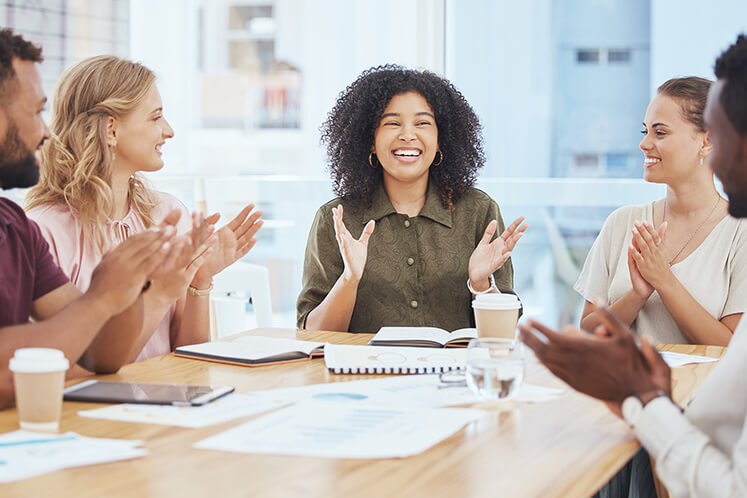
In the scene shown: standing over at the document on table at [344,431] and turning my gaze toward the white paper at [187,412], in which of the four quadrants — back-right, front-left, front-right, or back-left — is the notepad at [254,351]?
front-right

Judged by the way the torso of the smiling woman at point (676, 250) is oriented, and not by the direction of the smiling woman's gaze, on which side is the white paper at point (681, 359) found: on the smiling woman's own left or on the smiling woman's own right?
on the smiling woman's own left

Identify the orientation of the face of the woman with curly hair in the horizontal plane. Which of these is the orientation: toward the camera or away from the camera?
toward the camera

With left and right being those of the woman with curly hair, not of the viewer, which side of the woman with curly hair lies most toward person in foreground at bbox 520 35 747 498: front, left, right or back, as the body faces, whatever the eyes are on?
front

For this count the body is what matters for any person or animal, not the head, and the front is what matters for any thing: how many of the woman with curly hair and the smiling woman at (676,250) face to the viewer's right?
0

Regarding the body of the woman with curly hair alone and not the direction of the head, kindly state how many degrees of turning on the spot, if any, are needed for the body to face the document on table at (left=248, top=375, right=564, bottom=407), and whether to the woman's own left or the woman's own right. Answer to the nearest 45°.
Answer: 0° — they already face it

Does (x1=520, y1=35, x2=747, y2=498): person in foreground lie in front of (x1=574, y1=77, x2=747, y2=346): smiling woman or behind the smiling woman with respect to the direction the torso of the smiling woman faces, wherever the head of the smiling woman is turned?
in front

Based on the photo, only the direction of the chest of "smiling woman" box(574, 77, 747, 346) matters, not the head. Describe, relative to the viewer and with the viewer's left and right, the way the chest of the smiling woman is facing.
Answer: facing the viewer and to the left of the viewer

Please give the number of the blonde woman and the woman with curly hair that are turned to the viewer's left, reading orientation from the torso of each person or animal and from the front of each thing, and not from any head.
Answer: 0

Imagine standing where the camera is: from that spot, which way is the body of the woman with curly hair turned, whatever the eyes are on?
toward the camera

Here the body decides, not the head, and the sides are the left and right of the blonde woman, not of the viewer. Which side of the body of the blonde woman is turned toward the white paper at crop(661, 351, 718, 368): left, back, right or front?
front

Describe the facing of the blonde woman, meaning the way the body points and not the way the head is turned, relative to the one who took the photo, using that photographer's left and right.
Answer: facing the viewer and to the right of the viewer

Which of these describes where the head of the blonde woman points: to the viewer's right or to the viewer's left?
to the viewer's right

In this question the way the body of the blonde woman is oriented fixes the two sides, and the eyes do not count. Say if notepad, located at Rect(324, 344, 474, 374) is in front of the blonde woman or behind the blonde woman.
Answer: in front
